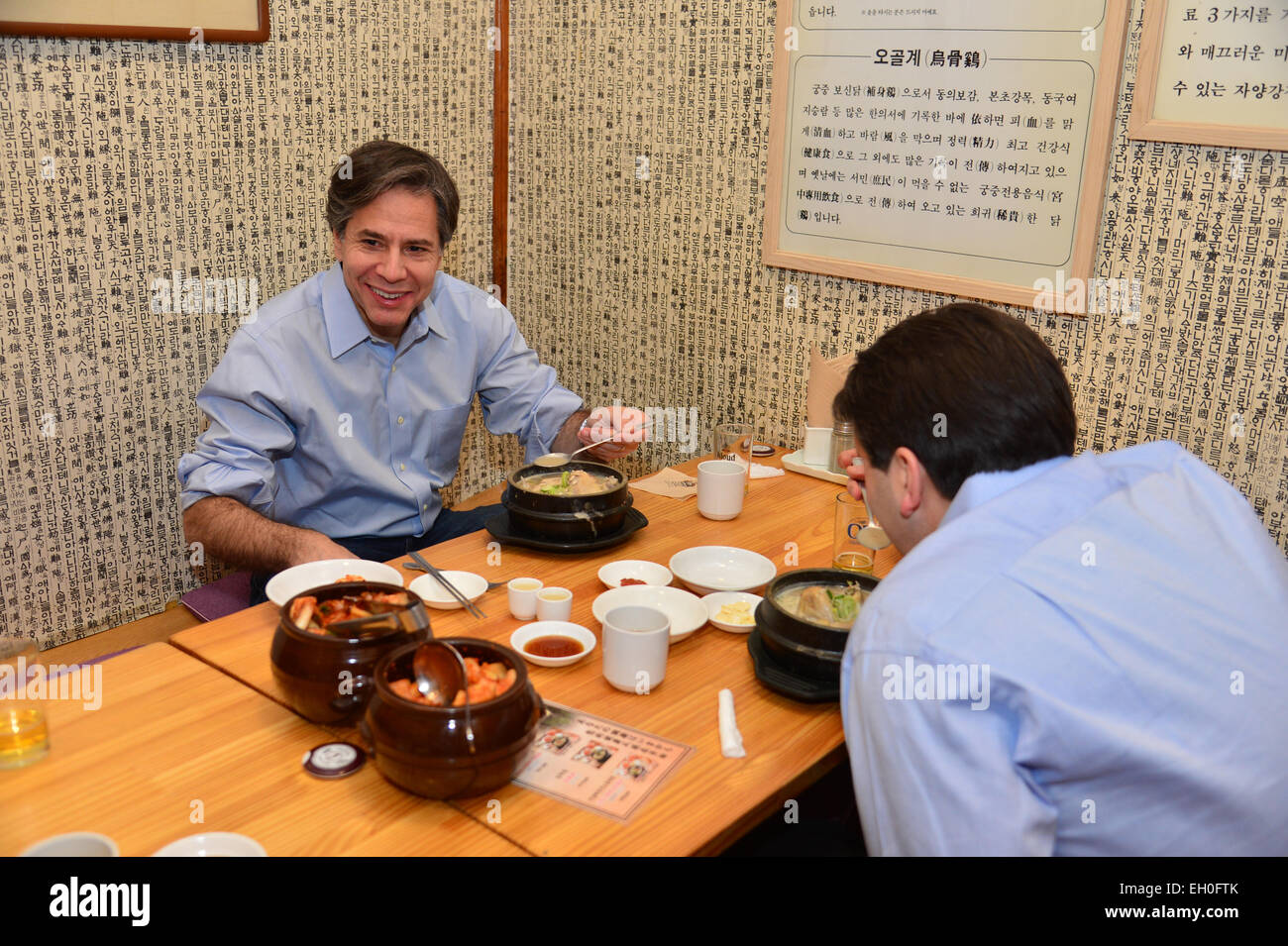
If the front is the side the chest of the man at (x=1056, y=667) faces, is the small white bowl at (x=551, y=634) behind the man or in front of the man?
in front

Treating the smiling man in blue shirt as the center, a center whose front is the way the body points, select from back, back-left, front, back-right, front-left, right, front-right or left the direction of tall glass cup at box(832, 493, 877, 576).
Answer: front

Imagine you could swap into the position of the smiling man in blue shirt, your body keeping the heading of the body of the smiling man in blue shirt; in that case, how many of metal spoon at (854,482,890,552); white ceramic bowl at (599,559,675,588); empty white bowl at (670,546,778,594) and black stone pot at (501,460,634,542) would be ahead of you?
4

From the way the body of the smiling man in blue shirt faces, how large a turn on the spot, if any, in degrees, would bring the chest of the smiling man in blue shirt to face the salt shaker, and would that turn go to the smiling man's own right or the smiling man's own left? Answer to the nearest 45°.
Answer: approximately 45° to the smiling man's own left

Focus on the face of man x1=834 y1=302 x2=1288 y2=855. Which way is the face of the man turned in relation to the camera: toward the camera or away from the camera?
away from the camera

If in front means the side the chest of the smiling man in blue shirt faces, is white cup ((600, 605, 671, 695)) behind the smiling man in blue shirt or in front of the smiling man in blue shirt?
in front

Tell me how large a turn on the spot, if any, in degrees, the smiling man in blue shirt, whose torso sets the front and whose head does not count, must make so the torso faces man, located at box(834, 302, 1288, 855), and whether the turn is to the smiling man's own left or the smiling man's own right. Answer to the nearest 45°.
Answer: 0° — they already face them

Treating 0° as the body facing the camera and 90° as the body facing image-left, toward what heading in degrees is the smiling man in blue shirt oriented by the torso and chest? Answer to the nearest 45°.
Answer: approximately 315°

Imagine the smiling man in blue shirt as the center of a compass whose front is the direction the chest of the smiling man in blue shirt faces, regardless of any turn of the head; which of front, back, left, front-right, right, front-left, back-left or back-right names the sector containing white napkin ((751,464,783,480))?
front-left

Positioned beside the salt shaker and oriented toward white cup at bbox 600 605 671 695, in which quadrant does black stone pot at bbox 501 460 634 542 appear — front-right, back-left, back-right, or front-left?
front-right

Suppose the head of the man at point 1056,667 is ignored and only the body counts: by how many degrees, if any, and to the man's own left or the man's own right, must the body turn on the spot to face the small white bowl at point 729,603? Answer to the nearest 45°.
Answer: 0° — they already face it

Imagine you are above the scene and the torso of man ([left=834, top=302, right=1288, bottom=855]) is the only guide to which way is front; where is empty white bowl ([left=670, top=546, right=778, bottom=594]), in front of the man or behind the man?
in front

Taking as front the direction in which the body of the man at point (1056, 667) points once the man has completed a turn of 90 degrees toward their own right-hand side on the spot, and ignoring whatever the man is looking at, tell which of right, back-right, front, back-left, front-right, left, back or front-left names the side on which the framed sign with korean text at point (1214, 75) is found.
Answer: front-left

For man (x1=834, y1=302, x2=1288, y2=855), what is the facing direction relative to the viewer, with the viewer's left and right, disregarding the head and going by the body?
facing away from the viewer and to the left of the viewer
